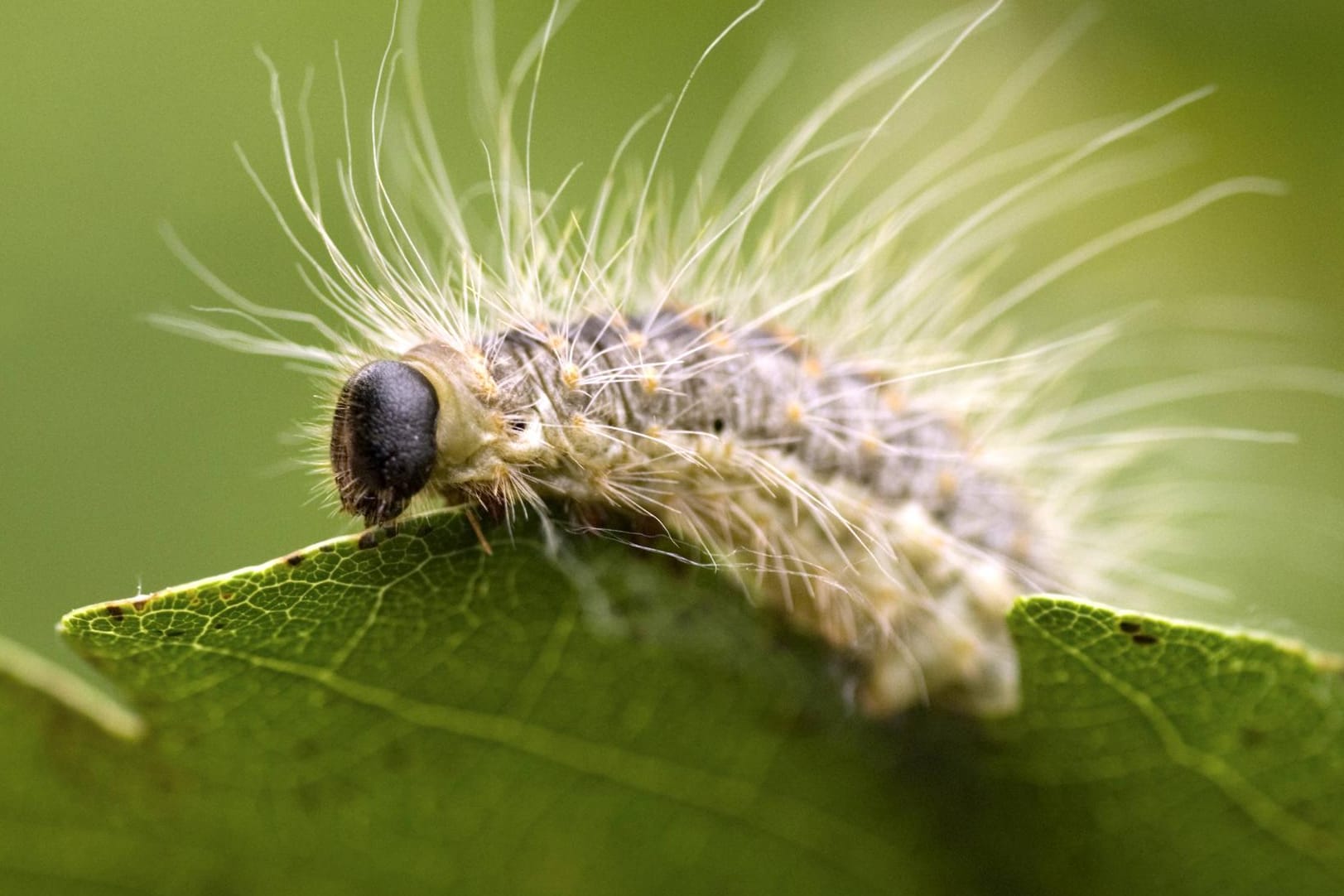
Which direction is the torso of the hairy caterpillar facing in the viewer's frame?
to the viewer's left
